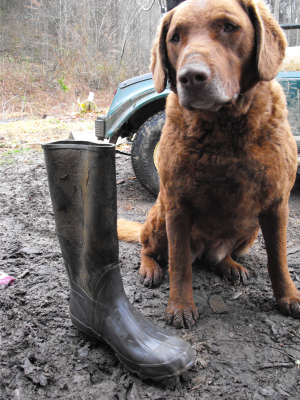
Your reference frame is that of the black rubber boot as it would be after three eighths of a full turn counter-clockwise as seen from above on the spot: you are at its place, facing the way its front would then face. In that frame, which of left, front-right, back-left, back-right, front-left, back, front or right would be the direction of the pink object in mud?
front-left

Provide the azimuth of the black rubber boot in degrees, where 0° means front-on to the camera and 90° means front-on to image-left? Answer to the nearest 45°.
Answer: approximately 315°

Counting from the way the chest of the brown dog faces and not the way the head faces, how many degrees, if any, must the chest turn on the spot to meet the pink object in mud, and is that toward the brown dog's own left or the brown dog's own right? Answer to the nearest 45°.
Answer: approximately 90° to the brown dog's own right

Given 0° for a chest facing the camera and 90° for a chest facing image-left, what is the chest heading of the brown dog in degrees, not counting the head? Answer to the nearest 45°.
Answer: approximately 0°
